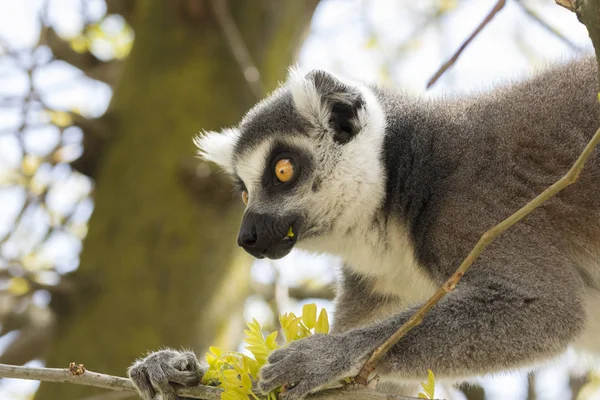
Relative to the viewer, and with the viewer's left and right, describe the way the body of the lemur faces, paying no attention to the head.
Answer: facing to the left of the viewer

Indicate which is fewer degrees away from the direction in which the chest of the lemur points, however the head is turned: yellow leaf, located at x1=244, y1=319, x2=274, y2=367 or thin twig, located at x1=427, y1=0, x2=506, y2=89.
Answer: the yellow leaf

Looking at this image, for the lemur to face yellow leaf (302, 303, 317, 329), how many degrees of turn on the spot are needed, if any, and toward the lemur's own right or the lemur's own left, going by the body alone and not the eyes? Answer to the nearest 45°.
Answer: approximately 45° to the lemur's own left

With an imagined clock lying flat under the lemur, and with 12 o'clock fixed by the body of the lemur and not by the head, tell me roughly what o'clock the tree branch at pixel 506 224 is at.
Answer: The tree branch is roughly at 9 o'clock from the lemur.

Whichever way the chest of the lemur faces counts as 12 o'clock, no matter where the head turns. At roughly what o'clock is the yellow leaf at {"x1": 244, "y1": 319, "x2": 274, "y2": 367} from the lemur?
The yellow leaf is roughly at 11 o'clock from the lemur.
